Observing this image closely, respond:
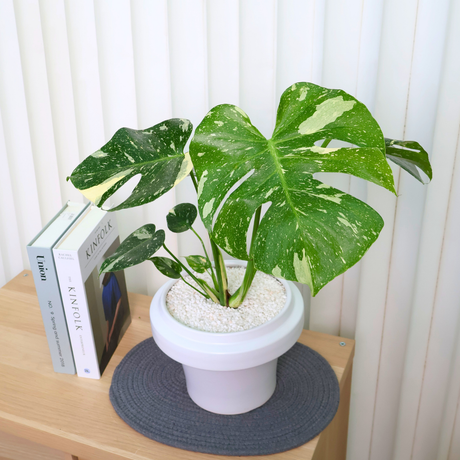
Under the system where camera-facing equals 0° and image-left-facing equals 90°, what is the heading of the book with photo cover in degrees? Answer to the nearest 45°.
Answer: approximately 315°
